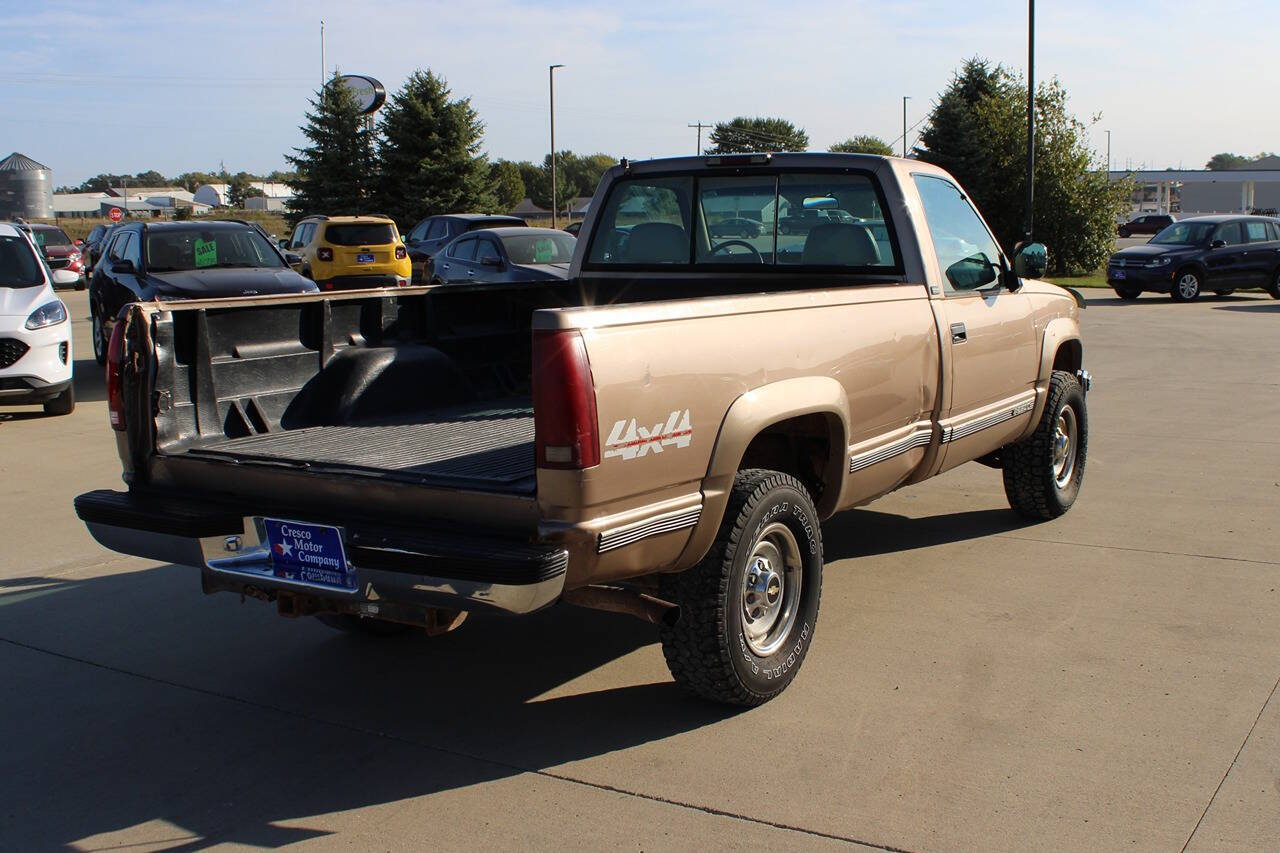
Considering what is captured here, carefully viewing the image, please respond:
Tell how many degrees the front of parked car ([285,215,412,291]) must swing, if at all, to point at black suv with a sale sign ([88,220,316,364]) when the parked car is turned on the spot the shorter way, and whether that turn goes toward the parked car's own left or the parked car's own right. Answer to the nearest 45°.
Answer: approximately 135° to the parked car's own left

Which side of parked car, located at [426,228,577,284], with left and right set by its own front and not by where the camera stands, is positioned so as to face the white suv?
right

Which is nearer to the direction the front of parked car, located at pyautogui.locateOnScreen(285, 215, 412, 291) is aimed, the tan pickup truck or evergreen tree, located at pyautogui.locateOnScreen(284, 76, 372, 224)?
the evergreen tree

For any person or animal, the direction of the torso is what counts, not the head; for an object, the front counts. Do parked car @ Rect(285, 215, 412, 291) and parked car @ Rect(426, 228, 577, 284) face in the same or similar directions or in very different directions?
very different directions

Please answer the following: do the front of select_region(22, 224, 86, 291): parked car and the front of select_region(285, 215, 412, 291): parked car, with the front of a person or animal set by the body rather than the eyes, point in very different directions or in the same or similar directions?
very different directions

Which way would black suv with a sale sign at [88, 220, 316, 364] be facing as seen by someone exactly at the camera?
facing the viewer and to the right of the viewer

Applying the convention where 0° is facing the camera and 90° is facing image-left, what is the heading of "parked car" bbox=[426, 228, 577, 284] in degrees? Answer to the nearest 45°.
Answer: approximately 315°

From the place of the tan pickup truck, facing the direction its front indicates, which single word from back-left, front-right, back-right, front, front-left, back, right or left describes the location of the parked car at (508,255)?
front-left

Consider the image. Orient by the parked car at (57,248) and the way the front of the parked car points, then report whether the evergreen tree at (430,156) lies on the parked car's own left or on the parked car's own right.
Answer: on the parked car's own left

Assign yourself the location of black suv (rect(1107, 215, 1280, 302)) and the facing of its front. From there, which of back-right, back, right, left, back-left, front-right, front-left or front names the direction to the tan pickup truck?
front-left
